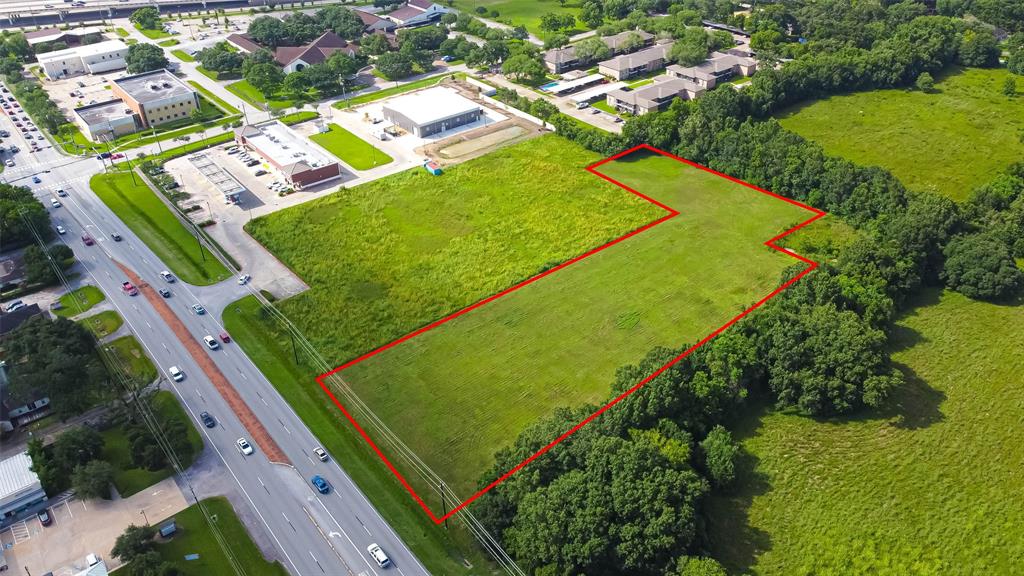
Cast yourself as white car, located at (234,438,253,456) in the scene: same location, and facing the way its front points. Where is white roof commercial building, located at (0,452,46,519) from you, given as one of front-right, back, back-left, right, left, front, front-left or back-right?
back-right

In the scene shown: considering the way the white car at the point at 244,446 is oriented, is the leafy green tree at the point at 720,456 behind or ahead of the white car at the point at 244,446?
ahead

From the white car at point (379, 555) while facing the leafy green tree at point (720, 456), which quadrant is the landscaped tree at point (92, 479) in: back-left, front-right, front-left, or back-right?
back-left

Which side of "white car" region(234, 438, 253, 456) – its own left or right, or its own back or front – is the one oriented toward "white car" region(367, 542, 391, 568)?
front

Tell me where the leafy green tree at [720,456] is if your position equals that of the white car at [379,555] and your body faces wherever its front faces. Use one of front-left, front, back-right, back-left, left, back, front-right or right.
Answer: back-right

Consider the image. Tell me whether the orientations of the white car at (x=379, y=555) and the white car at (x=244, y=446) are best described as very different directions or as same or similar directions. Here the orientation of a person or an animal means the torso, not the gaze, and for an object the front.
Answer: very different directions

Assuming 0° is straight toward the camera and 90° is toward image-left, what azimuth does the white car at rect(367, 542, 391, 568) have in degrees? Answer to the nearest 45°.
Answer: approximately 135°

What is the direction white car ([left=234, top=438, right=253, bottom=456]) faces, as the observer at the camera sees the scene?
facing the viewer and to the right of the viewer

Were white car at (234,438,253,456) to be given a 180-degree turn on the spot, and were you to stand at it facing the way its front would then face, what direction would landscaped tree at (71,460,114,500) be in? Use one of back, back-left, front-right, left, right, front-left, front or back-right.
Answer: front-left

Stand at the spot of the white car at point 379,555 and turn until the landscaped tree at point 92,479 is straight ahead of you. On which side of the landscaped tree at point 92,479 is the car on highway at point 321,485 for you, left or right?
right

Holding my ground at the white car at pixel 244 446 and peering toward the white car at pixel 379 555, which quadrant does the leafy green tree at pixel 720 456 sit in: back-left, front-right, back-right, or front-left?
front-left
